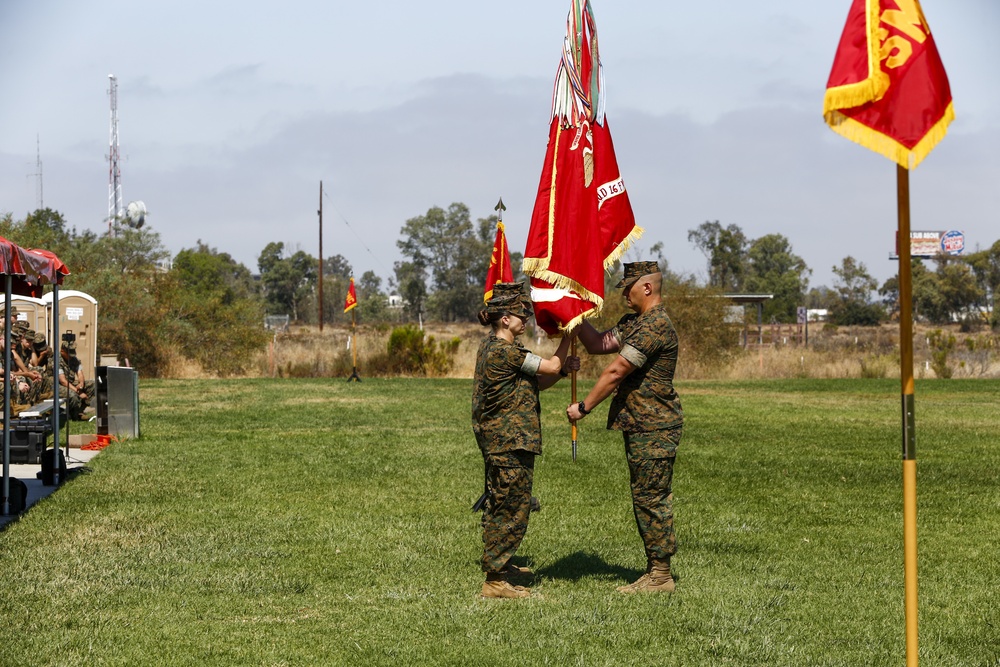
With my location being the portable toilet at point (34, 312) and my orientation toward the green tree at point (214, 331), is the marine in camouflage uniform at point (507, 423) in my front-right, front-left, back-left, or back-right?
back-right

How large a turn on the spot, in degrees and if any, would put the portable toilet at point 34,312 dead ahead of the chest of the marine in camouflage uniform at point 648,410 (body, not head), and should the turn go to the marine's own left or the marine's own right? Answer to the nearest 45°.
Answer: approximately 45° to the marine's own right

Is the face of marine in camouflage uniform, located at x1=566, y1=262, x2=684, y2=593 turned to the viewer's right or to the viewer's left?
to the viewer's left

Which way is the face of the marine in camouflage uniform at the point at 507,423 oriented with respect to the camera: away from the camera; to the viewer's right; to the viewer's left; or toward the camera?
to the viewer's right

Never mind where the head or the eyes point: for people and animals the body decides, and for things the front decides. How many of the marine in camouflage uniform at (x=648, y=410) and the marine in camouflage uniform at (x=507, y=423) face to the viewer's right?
1

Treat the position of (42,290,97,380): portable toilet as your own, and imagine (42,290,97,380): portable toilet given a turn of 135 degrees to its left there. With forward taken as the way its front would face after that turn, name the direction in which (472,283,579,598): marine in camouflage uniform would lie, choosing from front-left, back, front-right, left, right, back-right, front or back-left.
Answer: back

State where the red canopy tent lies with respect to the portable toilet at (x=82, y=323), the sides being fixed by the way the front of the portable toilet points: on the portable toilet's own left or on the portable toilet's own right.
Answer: on the portable toilet's own right

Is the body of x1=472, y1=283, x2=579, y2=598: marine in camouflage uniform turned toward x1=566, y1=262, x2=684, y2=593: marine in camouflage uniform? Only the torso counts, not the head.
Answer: yes

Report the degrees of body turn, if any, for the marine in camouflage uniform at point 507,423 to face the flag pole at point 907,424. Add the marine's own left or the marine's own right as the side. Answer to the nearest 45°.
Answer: approximately 45° to the marine's own right

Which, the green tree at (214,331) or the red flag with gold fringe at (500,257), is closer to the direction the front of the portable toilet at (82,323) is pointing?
the red flag with gold fringe

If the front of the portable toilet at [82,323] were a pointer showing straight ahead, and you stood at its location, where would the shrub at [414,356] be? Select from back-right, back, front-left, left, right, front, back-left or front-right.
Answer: left

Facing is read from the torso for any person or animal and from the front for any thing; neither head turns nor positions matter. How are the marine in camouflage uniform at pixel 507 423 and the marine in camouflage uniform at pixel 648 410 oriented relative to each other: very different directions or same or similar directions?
very different directions

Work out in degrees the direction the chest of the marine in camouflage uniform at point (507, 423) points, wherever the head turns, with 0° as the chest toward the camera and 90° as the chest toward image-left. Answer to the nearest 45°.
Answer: approximately 270°

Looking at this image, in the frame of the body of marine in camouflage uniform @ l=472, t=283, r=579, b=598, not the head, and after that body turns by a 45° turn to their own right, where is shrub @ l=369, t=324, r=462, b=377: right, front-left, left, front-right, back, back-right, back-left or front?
back-left

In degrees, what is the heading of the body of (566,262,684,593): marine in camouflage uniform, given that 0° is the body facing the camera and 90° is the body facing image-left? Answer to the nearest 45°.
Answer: approximately 90°

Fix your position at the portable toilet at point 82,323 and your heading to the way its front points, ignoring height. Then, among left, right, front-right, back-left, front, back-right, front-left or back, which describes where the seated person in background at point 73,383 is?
front-right
